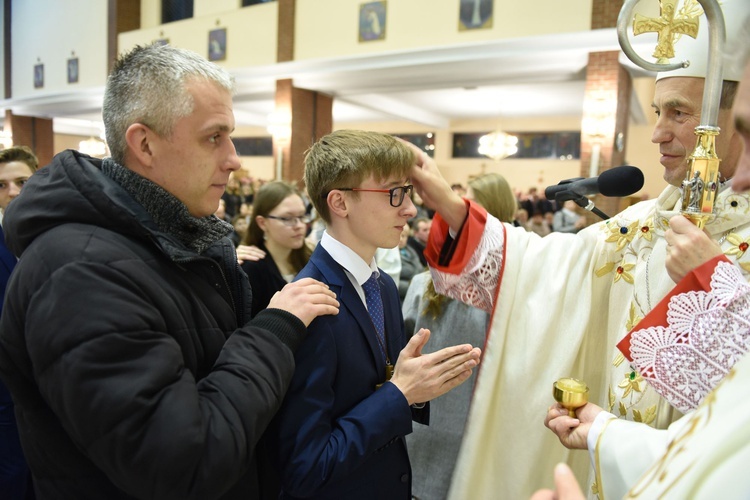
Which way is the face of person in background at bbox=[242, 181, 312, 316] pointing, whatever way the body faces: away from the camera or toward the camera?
toward the camera

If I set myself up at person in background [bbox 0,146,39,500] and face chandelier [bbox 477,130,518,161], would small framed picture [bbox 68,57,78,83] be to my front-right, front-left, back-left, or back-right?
front-left

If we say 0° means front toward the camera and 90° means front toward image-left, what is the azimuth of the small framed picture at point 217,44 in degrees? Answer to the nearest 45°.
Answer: approximately 45°

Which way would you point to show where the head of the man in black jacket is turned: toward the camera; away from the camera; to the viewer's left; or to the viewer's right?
to the viewer's right

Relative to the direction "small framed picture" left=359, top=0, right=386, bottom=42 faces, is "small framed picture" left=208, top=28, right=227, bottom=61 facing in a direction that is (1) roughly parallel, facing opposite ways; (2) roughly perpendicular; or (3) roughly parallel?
roughly parallel

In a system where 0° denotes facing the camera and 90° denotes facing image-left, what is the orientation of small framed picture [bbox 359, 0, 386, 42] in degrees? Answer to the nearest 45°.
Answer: approximately 45°

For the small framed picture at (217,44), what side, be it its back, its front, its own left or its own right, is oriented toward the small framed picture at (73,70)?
right
